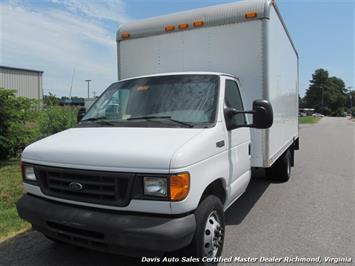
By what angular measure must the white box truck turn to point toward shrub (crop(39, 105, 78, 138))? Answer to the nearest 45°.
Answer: approximately 90° to its right

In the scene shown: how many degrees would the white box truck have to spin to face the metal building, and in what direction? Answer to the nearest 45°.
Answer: approximately 135° to its right

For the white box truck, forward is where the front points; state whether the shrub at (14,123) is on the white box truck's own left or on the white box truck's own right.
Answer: on the white box truck's own right

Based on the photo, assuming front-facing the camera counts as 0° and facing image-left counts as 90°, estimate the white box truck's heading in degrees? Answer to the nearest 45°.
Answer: approximately 45°
